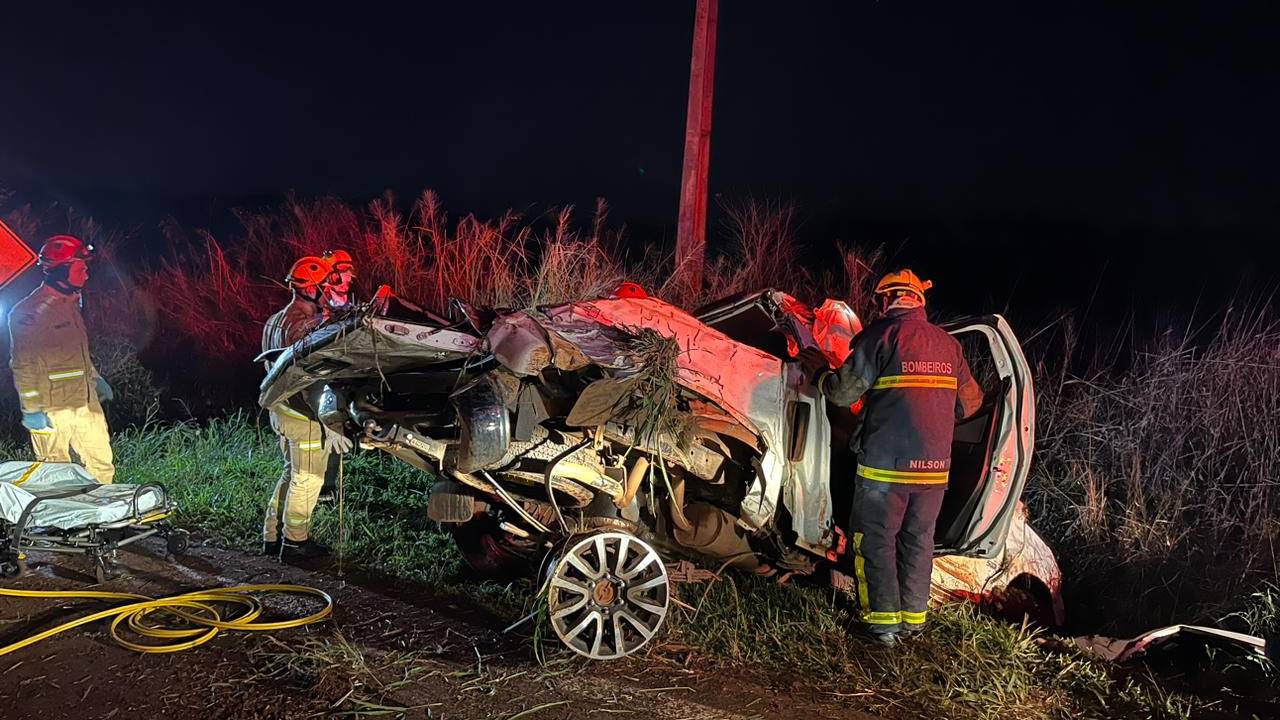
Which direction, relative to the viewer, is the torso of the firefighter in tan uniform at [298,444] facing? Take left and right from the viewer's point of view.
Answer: facing to the right of the viewer

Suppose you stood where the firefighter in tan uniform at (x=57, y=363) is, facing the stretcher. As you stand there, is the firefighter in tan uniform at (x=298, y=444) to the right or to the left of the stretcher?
left

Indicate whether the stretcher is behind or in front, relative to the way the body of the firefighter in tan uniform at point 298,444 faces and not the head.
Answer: behind

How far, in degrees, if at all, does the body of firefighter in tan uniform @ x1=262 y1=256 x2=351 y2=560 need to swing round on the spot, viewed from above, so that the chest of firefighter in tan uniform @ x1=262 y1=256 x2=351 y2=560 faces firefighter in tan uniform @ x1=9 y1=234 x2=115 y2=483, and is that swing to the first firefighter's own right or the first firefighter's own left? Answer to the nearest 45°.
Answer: approximately 135° to the first firefighter's own left

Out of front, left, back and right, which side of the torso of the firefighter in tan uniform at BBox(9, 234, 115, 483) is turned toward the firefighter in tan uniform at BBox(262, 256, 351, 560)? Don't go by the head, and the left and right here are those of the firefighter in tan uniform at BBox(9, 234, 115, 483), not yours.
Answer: front

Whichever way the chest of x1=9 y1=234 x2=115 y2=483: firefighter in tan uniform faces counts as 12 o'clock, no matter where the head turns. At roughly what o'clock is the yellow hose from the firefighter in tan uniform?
The yellow hose is roughly at 1 o'clock from the firefighter in tan uniform.

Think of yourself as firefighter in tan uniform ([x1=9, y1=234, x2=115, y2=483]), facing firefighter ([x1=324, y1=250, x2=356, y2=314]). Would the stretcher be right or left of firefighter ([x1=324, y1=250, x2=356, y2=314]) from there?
right

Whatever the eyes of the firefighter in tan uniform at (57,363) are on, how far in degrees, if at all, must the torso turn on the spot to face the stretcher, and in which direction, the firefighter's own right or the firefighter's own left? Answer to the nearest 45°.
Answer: approximately 45° to the firefighter's own right

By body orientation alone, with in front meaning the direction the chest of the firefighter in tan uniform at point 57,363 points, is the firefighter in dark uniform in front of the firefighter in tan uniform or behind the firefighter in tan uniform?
in front

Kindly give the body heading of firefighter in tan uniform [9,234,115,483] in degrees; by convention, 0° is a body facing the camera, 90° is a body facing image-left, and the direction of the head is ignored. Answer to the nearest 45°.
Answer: approximately 315°
